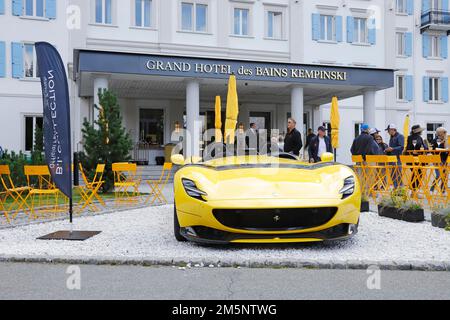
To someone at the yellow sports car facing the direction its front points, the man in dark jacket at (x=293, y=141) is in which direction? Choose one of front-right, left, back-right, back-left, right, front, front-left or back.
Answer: back

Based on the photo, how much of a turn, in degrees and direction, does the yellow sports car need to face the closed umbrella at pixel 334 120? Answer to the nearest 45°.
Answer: approximately 180°

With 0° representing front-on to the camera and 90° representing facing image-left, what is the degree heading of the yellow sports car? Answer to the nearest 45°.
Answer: approximately 0°

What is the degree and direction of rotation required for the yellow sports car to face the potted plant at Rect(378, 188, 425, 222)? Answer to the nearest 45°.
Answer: approximately 135° to its left

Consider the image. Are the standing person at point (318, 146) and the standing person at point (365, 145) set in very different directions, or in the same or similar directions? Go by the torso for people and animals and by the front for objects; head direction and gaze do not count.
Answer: very different directions

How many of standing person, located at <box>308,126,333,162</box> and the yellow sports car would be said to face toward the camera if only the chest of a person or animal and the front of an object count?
2

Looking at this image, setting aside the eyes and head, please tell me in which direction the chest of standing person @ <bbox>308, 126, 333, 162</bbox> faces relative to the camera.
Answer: toward the camera

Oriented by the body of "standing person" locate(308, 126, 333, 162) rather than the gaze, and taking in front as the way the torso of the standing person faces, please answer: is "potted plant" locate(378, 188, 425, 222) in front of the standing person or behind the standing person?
in front

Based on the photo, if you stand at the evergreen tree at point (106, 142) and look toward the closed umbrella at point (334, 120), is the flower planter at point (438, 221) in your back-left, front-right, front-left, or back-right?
front-right

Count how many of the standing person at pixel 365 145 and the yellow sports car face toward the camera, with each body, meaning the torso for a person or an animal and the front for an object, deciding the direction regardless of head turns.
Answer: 1

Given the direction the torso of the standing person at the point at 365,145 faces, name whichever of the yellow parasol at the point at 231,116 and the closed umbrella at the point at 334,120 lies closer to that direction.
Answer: the closed umbrella

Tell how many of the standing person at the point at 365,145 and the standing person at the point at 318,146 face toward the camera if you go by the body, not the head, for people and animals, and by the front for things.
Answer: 1

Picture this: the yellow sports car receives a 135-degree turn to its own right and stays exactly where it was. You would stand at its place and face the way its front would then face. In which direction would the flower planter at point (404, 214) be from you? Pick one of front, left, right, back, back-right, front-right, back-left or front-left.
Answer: right

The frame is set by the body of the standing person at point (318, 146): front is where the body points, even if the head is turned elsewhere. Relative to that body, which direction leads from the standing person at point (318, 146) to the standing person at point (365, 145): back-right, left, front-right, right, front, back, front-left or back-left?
front-left

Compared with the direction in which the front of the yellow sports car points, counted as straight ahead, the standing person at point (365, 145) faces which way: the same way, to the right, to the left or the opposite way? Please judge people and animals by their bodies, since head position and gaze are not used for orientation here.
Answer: the opposite way

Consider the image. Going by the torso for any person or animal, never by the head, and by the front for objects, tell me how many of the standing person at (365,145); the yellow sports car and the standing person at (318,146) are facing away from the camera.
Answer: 1

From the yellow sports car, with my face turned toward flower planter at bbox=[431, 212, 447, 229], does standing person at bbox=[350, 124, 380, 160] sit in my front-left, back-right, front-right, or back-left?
front-left
